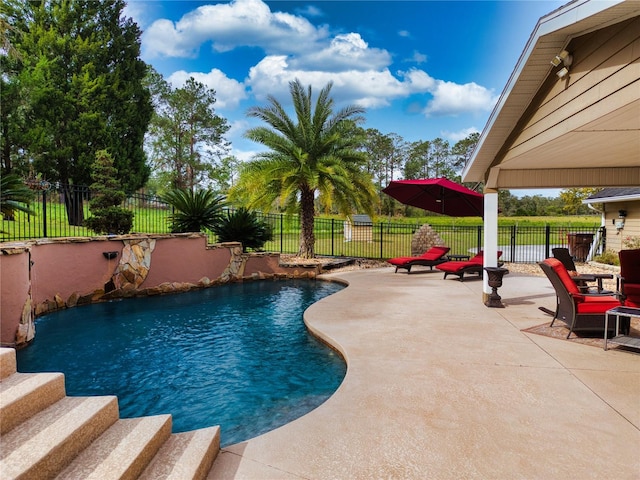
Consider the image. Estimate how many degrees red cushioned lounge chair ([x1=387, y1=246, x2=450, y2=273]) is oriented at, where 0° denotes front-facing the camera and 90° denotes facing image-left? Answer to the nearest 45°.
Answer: approximately 45°

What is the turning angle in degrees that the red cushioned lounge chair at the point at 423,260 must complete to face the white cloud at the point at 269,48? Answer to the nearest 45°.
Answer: approximately 90° to its right

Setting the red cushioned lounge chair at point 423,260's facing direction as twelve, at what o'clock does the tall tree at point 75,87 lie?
The tall tree is roughly at 2 o'clock from the red cushioned lounge chair.

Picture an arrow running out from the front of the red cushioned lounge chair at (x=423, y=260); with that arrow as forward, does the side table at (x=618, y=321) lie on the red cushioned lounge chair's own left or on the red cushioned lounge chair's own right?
on the red cushioned lounge chair's own left

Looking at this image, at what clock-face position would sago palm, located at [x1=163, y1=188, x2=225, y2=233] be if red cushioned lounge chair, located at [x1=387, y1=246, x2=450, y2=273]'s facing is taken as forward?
The sago palm is roughly at 1 o'clock from the red cushioned lounge chair.

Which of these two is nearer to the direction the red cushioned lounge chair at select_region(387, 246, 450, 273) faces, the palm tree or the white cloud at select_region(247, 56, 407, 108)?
the palm tree

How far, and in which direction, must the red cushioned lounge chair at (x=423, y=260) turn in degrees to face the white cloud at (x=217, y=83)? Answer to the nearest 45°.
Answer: approximately 90° to its right

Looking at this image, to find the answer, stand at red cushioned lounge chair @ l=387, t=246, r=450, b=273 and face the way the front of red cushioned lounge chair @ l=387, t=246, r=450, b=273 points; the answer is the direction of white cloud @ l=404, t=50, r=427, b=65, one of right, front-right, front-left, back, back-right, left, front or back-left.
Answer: back-right
